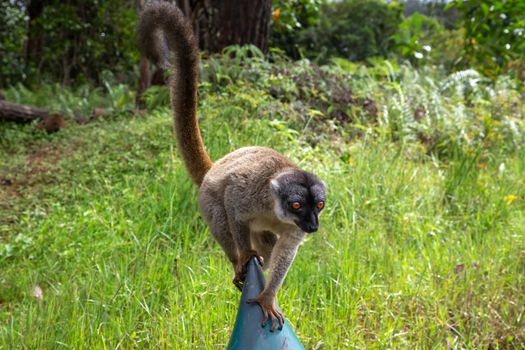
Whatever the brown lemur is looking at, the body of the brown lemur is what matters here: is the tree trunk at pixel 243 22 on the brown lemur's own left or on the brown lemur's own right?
on the brown lemur's own left

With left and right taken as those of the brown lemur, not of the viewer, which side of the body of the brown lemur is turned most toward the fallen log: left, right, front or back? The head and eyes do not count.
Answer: back

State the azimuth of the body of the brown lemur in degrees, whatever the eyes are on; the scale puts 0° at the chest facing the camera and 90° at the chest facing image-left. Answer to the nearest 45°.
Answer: approximately 315°

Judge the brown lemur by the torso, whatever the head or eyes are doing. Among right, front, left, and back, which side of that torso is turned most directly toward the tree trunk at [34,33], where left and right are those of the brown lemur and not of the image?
back
